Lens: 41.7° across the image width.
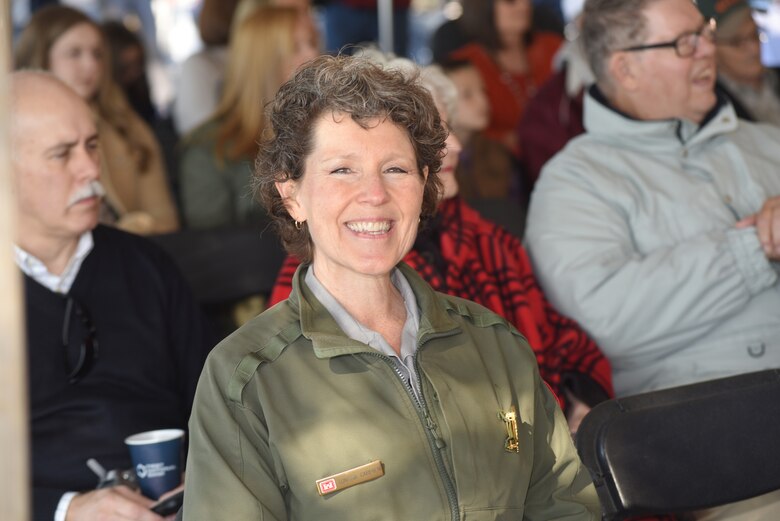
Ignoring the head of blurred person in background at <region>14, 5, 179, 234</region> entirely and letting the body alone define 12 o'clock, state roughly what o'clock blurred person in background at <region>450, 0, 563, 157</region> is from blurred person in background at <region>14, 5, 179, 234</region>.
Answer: blurred person in background at <region>450, 0, 563, 157</region> is roughly at 10 o'clock from blurred person in background at <region>14, 5, 179, 234</region>.

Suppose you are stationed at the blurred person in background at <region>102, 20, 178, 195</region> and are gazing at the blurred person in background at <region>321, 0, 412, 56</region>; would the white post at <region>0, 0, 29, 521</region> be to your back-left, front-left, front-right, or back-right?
back-right

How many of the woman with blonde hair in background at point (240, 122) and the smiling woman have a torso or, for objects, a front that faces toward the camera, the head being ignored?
1

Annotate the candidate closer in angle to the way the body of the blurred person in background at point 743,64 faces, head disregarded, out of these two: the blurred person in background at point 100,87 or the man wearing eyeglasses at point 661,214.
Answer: the man wearing eyeglasses

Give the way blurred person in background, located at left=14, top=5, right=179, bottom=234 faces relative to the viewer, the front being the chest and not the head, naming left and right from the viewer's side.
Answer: facing the viewer and to the right of the viewer

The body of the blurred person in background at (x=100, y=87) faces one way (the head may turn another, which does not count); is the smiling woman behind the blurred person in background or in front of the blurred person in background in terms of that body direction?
in front

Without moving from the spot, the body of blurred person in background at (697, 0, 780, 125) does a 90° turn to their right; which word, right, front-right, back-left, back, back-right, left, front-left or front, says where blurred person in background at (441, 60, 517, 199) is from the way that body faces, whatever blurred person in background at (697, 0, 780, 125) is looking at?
front-right

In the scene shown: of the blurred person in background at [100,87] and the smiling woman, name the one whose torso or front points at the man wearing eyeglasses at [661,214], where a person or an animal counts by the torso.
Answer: the blurred person in background

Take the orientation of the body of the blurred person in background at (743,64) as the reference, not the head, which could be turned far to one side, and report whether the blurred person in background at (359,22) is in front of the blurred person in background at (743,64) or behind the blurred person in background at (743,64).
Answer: behind

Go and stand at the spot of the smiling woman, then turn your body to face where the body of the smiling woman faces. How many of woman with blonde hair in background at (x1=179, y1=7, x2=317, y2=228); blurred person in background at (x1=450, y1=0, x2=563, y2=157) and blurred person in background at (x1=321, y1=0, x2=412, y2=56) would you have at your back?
3

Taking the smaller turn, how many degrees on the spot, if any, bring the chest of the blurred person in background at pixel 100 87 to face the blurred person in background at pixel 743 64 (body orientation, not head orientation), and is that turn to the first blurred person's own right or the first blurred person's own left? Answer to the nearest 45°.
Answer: approximately 45° to the first blurred person's own left
